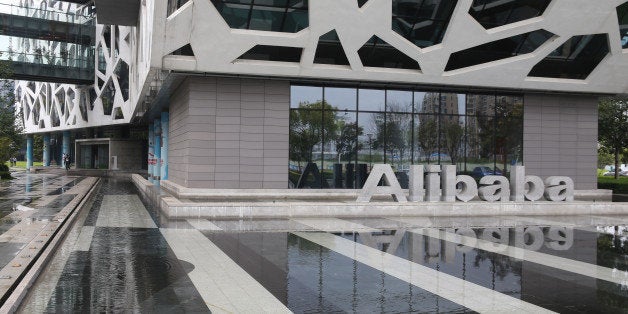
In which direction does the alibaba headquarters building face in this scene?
toward the camera

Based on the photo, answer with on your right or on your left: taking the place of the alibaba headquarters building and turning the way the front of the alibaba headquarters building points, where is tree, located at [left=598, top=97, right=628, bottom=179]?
on your left
